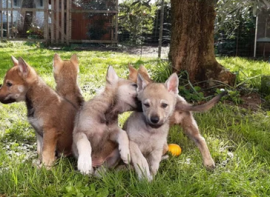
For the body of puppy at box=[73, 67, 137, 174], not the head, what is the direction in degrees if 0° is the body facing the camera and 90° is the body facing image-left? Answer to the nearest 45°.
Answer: approximately 315°

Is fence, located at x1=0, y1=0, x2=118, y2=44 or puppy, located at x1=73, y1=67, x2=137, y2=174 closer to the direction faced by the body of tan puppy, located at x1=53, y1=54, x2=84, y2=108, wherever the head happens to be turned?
the fence

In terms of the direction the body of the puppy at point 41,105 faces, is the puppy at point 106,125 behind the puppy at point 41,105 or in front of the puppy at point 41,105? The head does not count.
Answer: behind

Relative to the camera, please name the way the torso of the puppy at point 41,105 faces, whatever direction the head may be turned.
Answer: to the viewer's left

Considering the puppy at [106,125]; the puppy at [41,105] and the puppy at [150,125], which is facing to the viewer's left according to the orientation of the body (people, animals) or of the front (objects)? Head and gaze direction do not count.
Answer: the puppy at [41,105]

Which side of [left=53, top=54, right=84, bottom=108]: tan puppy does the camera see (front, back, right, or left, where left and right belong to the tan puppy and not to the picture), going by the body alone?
back

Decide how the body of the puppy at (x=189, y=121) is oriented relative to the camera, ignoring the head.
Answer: to the viewer's left

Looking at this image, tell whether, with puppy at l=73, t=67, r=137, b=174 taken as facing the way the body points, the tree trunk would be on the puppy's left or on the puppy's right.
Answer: on the puppy's left

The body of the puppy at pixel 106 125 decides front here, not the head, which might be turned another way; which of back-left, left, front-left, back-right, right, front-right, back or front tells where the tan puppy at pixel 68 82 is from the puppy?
back

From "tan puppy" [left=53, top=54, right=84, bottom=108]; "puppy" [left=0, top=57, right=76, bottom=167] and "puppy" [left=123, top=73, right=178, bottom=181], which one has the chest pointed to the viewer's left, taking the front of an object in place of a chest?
"puppy" [left=0, top=57, right=76, bottom=167]

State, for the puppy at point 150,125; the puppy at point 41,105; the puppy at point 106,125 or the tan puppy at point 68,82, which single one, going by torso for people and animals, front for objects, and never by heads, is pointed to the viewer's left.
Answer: the puppy at point 41,105
